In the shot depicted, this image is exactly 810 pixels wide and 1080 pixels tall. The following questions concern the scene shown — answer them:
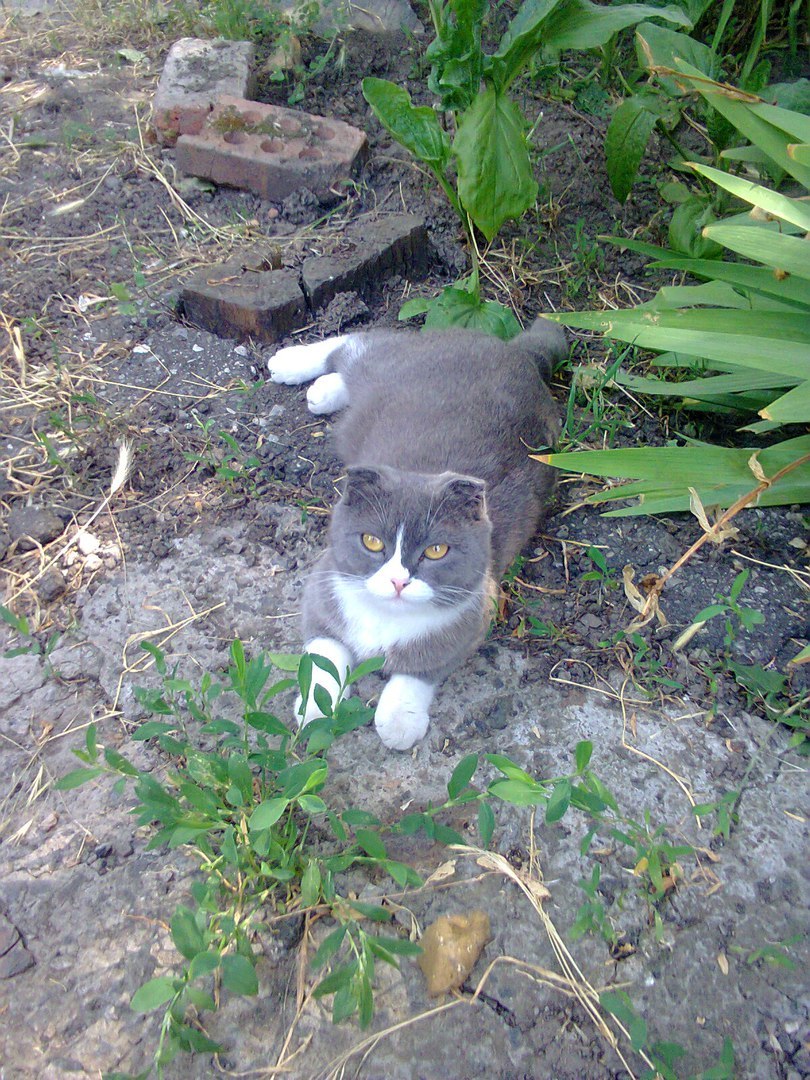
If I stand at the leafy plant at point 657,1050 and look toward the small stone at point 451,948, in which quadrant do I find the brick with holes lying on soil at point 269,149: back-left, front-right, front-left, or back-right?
front-right

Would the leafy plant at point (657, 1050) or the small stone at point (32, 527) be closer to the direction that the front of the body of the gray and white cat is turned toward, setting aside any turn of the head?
the leafy plant

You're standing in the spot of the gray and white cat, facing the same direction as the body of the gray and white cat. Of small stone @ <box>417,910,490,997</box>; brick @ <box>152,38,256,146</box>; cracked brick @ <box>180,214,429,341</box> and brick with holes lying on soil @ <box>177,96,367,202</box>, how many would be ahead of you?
1

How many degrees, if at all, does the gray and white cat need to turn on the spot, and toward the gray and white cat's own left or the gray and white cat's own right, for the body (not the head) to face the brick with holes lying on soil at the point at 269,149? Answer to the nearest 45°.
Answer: approximately 180°

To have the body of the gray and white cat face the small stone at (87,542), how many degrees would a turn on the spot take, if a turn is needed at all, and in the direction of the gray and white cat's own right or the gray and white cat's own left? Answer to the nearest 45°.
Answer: approximately 90° to the gray and white cat's own right

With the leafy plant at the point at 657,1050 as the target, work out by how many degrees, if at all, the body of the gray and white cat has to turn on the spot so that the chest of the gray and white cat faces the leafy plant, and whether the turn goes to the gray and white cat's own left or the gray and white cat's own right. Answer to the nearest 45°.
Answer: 0° — it already faces it

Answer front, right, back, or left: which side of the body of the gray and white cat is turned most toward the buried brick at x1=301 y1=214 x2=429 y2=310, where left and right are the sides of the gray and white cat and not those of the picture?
back

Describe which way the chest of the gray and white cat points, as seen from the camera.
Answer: toward the camera

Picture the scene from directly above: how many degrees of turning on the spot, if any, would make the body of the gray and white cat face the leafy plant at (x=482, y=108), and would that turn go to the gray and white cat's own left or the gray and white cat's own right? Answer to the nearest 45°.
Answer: approximately 180°

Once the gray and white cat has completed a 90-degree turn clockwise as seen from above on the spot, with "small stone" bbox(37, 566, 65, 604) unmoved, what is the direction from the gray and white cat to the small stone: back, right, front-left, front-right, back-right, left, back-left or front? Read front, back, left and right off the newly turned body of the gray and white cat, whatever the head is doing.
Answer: front

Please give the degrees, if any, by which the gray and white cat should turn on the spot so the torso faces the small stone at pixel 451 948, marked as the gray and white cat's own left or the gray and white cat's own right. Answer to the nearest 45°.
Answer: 0° — it already faces it

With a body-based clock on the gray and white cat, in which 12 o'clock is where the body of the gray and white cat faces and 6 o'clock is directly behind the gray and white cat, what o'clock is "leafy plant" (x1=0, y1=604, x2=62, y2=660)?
The leafy plant is roughly at 2 o'clock from the gray and white cat.

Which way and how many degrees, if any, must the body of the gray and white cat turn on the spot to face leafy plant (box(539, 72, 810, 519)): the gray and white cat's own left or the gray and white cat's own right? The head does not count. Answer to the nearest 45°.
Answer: approximately 135° to the gray and white cat's own left

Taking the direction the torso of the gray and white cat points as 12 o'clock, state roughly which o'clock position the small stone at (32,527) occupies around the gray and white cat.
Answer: The small stone is roughly at 3 o'clock from the gray and white cat.
